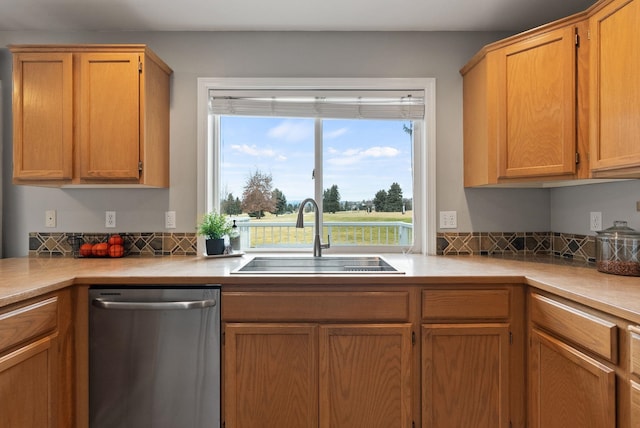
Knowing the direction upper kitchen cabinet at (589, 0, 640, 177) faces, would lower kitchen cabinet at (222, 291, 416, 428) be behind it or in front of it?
in front

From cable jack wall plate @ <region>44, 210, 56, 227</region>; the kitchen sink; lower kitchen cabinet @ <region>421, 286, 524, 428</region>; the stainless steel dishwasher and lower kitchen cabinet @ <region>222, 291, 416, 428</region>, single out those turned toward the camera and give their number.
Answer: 5

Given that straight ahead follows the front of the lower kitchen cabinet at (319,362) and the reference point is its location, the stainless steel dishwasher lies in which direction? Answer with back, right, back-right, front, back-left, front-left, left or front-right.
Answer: right

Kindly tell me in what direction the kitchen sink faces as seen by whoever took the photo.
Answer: facing the viewer

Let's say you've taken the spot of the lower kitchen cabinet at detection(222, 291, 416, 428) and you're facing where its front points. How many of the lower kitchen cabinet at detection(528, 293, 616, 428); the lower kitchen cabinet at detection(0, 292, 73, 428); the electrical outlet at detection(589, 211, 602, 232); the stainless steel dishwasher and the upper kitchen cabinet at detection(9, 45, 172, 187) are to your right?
3

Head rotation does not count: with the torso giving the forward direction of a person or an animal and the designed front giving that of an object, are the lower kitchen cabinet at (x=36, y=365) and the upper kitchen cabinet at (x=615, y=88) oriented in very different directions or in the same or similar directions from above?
very different directions

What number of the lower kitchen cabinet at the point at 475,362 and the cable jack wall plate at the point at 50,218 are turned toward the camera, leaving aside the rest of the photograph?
2

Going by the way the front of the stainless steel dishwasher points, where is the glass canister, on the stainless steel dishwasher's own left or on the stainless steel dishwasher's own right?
on the stainless steel dishwasher's own left

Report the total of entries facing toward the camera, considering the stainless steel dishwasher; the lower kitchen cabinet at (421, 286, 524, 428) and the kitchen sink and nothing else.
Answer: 3

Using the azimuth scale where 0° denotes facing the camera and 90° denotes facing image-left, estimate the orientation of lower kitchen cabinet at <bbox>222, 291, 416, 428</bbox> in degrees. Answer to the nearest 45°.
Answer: approximately 0°

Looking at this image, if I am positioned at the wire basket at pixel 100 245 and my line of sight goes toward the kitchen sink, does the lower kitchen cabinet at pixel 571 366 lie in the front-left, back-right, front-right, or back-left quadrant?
front-right

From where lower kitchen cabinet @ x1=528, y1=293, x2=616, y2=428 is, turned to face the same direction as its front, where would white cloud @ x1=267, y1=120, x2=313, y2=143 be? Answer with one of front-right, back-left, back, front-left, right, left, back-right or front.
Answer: front-right

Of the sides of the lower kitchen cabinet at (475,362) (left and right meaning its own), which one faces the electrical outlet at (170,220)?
right

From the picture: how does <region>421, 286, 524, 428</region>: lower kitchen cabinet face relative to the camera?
toward the camera

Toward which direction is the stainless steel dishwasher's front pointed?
toward the camera
